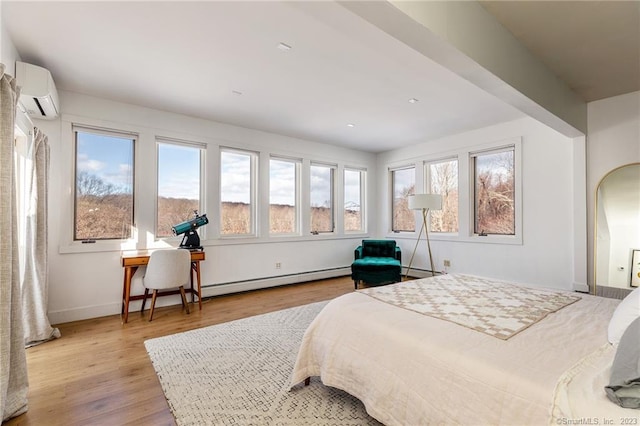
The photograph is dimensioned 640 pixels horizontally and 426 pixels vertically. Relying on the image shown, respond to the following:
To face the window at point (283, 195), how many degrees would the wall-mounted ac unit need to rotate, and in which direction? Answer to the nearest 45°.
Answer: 0° — it already faces it

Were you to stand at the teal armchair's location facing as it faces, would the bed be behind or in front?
in front

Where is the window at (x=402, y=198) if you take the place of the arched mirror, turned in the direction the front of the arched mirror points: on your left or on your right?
on your right

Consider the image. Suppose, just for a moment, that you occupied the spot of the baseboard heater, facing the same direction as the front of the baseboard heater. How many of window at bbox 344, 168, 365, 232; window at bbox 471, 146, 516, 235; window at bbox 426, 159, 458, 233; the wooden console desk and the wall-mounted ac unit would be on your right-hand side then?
2

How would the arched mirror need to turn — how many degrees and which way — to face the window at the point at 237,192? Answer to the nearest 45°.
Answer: approximately 45° to its right

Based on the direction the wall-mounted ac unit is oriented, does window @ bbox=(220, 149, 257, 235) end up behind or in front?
in front

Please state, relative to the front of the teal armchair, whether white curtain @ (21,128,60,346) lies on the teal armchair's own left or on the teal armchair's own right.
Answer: on the teal armchair's own right

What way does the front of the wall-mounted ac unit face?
to the viewer's right

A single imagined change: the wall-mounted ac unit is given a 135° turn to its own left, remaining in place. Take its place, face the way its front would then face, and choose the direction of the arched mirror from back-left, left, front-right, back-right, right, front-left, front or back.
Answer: back

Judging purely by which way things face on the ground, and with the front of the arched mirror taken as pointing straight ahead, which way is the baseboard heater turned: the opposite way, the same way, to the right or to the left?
to the left

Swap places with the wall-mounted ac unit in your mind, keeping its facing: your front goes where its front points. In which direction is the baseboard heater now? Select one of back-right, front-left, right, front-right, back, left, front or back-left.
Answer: front

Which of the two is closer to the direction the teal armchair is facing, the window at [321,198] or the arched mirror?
the arched mirror

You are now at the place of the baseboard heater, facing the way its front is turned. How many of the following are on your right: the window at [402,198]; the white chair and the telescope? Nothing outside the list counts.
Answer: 2

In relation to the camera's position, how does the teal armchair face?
facing the viewer

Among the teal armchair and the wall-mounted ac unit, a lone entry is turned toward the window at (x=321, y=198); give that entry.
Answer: the wall-mounted ac unit
